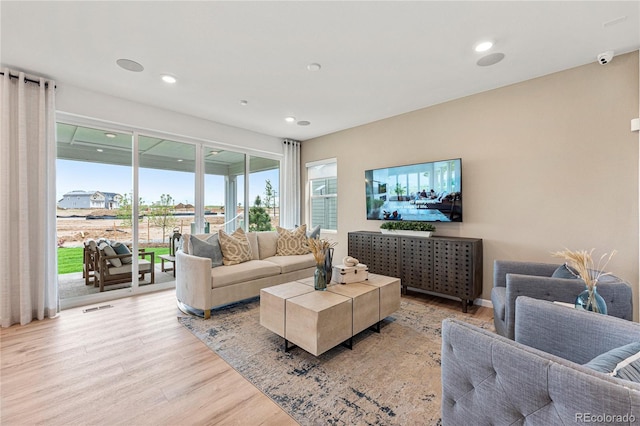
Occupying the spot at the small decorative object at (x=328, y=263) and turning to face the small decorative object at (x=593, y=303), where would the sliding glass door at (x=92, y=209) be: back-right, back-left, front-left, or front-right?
back-right

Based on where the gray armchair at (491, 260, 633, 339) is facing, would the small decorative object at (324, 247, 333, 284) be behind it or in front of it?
in front

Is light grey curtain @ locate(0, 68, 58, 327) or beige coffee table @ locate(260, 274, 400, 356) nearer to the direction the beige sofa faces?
the beige coffee table

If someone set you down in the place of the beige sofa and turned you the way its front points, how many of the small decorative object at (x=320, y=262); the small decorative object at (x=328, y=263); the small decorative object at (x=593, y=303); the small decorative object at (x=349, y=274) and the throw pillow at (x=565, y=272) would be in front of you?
5

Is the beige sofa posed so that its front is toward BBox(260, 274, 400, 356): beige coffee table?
yes

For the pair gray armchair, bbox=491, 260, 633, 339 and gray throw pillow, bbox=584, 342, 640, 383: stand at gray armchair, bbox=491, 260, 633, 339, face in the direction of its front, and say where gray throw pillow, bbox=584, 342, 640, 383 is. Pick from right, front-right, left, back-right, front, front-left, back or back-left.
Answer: left

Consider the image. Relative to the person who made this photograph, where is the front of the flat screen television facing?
facing the viewer and to the left of the viewer

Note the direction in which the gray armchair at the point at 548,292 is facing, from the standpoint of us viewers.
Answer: facing to the left of the viewer

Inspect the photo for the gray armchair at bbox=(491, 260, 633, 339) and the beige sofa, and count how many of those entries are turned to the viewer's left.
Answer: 1

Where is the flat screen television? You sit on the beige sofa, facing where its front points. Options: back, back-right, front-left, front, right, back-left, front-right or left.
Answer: front-left

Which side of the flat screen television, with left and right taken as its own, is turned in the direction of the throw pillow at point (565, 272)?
left

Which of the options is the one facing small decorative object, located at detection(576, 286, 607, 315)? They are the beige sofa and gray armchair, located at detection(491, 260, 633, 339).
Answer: the beige sofa

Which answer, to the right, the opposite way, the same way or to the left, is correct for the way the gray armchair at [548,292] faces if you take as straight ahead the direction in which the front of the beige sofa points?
the opposite way

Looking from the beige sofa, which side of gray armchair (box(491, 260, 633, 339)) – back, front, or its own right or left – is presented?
front

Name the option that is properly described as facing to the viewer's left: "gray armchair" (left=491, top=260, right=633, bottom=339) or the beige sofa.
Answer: the gray armchair

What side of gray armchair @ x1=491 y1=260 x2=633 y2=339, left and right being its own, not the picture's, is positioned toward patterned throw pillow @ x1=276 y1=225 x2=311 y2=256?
front
